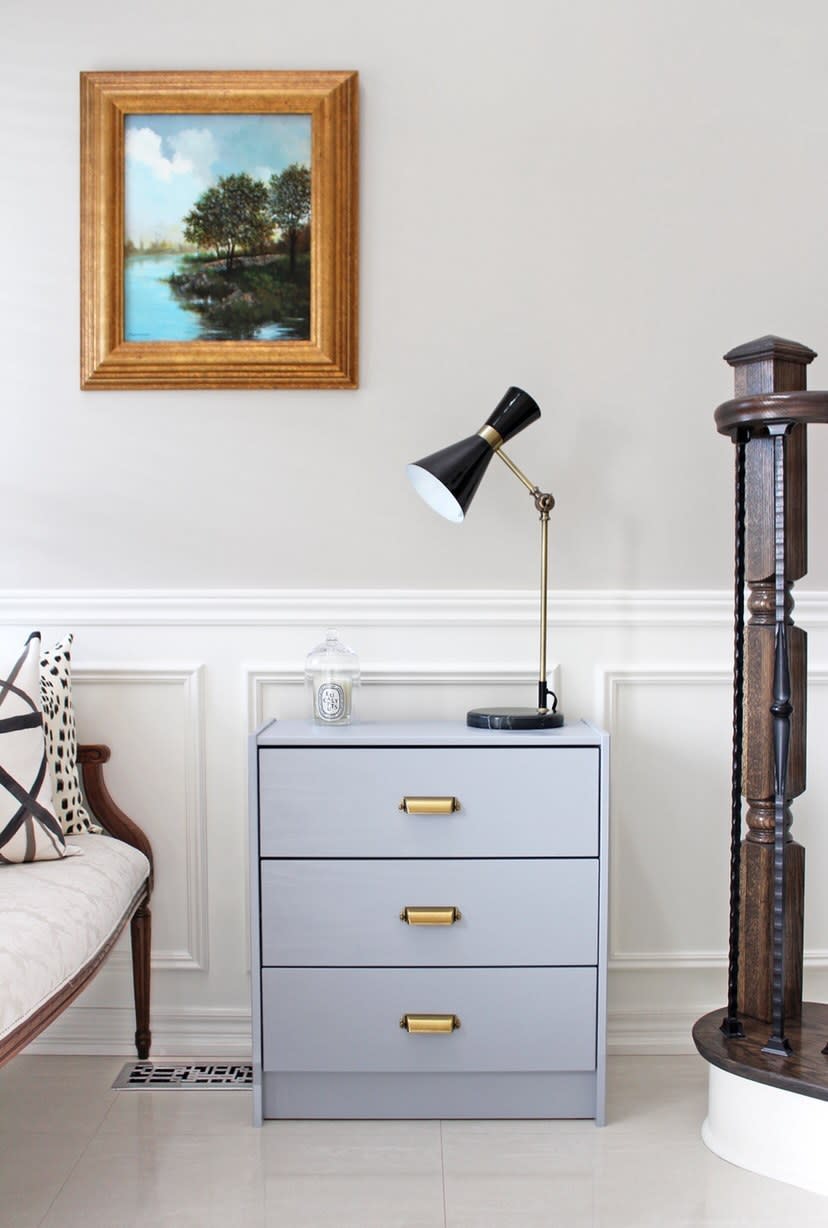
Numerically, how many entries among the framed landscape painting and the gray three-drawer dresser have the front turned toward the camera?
2

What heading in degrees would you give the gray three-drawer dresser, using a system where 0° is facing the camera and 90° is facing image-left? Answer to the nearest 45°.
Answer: approximately 0°

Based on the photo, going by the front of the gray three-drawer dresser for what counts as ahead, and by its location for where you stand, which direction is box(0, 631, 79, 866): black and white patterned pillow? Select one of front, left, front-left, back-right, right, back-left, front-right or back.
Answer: right

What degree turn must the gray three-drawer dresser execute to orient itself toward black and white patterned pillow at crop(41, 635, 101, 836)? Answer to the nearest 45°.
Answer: approximately 90° to its right

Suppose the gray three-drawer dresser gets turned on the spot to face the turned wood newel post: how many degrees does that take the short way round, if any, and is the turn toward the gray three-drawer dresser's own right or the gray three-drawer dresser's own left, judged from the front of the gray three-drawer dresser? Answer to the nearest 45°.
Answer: approximately 90° to the gray three-drawer dresser's own left

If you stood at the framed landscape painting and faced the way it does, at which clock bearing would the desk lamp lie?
The desk lamp is roughly at 10 o'clock from the framed landscape painting.

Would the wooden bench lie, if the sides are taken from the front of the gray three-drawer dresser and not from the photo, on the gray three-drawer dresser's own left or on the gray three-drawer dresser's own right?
on the gray three-drawer dresser's own right
